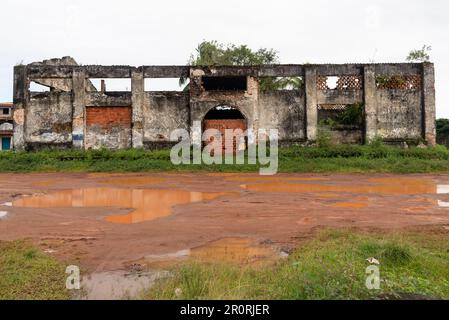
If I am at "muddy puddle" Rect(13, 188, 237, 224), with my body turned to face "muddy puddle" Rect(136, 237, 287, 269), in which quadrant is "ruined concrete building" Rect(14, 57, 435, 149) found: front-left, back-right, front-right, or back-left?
back-left

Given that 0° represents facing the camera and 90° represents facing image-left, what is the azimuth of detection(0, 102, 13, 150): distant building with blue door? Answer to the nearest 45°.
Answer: approximately 0°

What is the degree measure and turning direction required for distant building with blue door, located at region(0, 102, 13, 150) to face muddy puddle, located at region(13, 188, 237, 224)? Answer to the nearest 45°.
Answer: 0° — it already faces it

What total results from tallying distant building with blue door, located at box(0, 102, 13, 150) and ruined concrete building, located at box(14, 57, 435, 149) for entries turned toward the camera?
2

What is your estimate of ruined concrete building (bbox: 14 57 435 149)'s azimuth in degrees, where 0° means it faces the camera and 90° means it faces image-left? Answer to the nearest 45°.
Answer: approximately 0°
